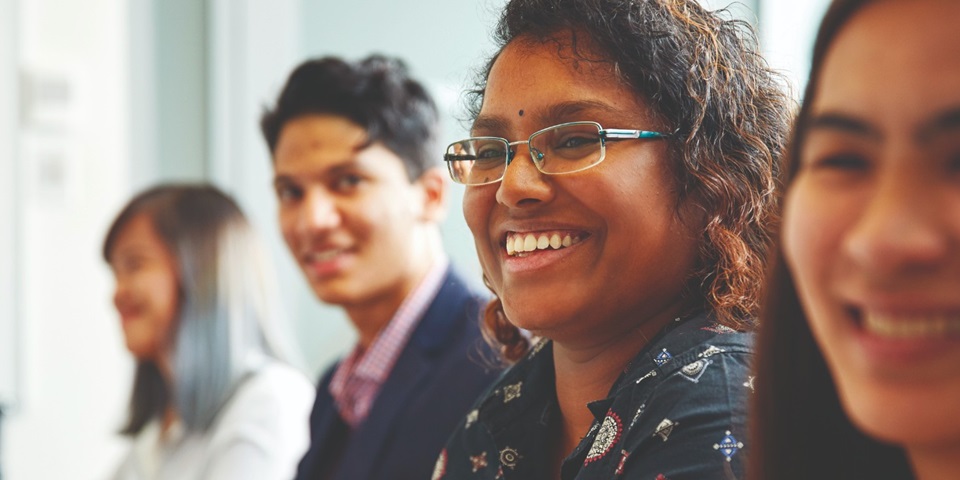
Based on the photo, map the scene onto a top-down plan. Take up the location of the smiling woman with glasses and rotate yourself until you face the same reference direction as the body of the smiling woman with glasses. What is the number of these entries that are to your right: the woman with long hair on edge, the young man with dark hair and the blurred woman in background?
2

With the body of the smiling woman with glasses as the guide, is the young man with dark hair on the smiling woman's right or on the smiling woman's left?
on the smiling woman's right

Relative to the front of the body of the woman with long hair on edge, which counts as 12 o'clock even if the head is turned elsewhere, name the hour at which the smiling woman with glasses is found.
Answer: The smiling woman with glasses is roughly at 5 o'clock from the woman with long hair on edge.

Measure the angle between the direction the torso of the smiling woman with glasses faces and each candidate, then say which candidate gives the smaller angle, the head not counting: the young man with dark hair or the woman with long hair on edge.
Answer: the woman with long hair on edge

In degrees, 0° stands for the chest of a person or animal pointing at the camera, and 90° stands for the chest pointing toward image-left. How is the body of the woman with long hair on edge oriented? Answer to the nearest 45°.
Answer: approximately 0°

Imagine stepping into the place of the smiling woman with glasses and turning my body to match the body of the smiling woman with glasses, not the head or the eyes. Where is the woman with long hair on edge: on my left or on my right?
on my left

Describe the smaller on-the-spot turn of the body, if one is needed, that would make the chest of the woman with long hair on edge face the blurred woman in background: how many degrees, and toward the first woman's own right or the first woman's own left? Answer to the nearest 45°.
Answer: approximately 135° to the first woman's own right
